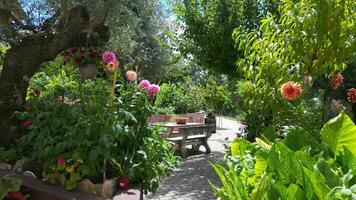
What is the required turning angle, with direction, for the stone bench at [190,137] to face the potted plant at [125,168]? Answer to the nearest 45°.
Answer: approximately 135° to its left

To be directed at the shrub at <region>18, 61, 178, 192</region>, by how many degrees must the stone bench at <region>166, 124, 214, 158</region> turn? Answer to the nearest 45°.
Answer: approximately 135° to its left

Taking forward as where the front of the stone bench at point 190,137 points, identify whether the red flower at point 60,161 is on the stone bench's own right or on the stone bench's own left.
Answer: on the stone bench's own left

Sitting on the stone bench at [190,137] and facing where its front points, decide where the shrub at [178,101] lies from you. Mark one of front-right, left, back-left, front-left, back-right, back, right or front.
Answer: front-right

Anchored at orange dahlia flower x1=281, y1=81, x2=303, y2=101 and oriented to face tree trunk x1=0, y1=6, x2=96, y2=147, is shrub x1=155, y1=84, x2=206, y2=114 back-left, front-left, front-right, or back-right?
front-right

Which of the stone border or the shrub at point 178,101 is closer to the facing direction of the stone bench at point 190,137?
the shrub

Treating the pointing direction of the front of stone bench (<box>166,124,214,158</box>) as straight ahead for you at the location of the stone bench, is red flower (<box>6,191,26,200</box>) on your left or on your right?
on your left

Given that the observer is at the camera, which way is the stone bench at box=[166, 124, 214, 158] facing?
facing away from the viewer and to the left of the viewer

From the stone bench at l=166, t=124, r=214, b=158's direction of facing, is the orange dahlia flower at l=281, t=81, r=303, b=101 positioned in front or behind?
behind

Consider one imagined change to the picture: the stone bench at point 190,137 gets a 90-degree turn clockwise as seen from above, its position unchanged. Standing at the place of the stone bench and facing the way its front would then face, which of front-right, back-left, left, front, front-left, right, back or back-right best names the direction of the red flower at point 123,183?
back-right

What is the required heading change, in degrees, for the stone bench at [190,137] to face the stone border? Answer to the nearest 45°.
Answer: approximately 135° to its left
